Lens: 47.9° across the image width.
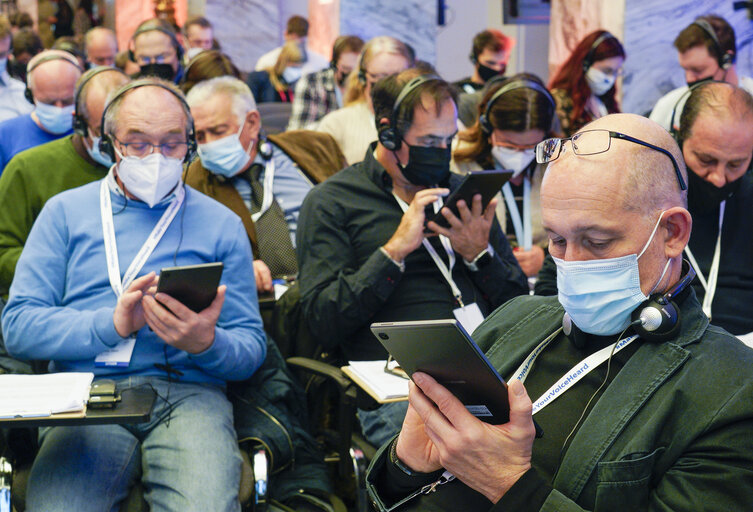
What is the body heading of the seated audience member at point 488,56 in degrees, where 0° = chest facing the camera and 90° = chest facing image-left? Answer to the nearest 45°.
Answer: approximately 315°

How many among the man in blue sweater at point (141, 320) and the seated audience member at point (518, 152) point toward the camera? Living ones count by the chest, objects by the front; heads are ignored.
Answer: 2

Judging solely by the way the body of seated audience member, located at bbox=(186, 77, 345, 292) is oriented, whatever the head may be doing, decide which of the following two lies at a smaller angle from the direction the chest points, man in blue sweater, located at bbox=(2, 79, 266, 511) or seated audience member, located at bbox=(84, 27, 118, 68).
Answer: the man in blue sweater

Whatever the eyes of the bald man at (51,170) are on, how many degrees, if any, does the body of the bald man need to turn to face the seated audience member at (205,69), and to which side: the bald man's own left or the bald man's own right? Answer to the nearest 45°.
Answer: approximately 90° to the bald man's own left

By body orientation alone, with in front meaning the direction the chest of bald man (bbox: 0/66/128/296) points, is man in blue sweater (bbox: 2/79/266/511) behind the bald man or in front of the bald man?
in front

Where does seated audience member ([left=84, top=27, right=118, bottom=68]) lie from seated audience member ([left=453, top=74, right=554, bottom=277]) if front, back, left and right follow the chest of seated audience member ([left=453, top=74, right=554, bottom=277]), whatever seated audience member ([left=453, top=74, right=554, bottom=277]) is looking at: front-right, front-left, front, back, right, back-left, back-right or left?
back-right

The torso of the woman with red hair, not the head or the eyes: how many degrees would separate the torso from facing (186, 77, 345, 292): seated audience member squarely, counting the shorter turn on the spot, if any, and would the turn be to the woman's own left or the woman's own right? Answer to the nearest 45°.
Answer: approximately 90° to the woman's own right

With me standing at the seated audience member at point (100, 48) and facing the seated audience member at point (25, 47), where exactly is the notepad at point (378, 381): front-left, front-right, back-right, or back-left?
back-left
